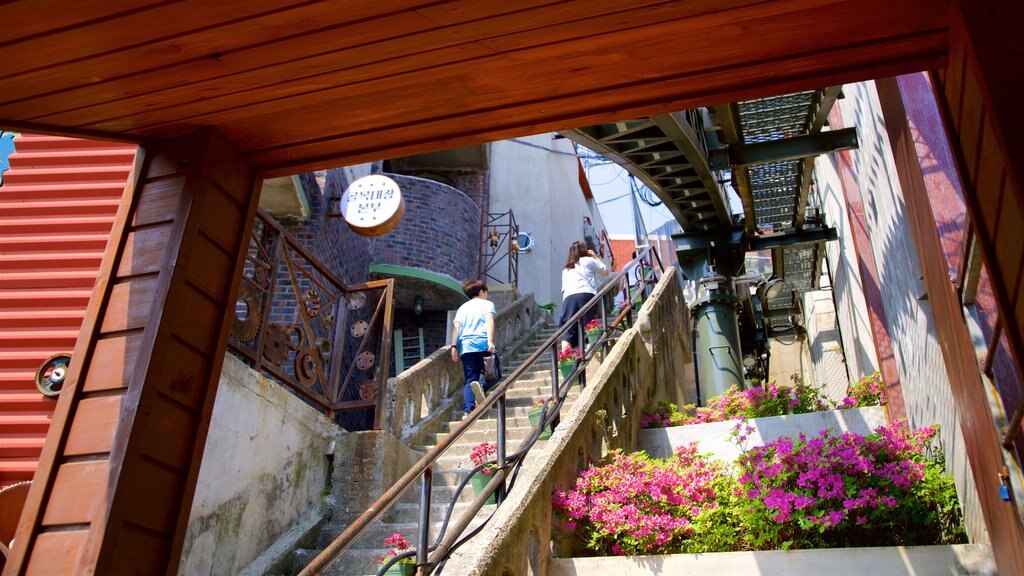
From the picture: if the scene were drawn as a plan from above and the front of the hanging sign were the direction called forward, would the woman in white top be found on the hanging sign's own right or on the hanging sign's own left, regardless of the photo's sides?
on the hanging sign's own left

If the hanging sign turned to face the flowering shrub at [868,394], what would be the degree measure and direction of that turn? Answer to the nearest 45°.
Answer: approximately 90° to its left

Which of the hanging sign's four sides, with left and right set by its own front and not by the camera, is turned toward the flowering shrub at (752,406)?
left

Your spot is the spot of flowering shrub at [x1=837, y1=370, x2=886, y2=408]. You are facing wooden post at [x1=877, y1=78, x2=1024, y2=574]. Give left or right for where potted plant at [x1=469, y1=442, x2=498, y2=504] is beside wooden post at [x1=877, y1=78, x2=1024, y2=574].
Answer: right

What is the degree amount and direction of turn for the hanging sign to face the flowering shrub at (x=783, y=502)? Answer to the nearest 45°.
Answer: approximately 90° to its left

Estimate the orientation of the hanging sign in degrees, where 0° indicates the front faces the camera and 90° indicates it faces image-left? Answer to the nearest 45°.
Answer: approximately 45°

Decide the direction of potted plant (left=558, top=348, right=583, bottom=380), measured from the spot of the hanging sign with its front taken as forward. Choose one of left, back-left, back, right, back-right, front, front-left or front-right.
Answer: left

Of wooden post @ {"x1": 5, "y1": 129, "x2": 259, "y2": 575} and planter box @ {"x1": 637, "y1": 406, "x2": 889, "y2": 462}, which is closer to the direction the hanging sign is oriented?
the wooden post
